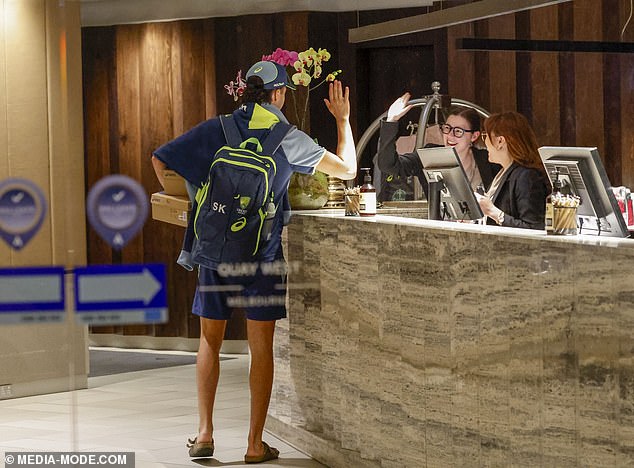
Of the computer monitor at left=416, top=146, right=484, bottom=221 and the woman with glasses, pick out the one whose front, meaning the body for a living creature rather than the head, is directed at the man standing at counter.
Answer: the woman with glasses

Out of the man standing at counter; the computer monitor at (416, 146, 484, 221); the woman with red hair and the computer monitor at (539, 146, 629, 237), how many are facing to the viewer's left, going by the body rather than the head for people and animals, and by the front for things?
1

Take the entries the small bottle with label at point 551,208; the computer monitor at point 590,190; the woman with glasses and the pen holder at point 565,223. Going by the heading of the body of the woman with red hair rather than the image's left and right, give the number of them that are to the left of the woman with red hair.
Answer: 3

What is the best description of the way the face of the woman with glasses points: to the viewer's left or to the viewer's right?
to the viewer's left

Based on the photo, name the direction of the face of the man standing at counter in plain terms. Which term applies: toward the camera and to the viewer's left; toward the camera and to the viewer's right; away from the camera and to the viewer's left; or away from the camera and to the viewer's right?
away from the camera and to the viewer's right

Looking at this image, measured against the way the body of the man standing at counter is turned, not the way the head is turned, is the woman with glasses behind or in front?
in front

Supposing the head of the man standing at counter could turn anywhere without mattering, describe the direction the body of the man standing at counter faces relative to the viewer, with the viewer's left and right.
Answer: facing away from the viewer and to the right of the viewer

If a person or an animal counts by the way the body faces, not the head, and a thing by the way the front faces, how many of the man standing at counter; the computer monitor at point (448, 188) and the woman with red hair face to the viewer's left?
1

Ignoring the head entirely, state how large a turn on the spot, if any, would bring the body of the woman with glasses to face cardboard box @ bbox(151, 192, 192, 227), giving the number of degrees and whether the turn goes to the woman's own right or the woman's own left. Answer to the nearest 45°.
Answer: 0° — they already face it

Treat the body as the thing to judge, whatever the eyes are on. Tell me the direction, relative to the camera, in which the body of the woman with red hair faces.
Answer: to the viewer's left

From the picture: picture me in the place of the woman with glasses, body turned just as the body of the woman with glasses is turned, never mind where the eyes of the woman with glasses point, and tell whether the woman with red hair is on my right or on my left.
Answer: on my left

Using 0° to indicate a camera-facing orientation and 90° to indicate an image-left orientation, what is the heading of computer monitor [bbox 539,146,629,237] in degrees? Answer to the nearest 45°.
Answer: approximately 225°

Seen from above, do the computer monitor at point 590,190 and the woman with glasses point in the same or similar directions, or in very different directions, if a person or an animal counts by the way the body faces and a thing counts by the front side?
very different directions

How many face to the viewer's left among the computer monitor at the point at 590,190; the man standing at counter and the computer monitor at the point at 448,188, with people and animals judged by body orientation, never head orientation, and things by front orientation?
0

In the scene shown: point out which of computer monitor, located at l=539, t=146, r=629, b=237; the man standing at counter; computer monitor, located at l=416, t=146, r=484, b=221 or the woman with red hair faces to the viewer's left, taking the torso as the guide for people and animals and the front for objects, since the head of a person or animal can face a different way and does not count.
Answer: the woman with red hair
